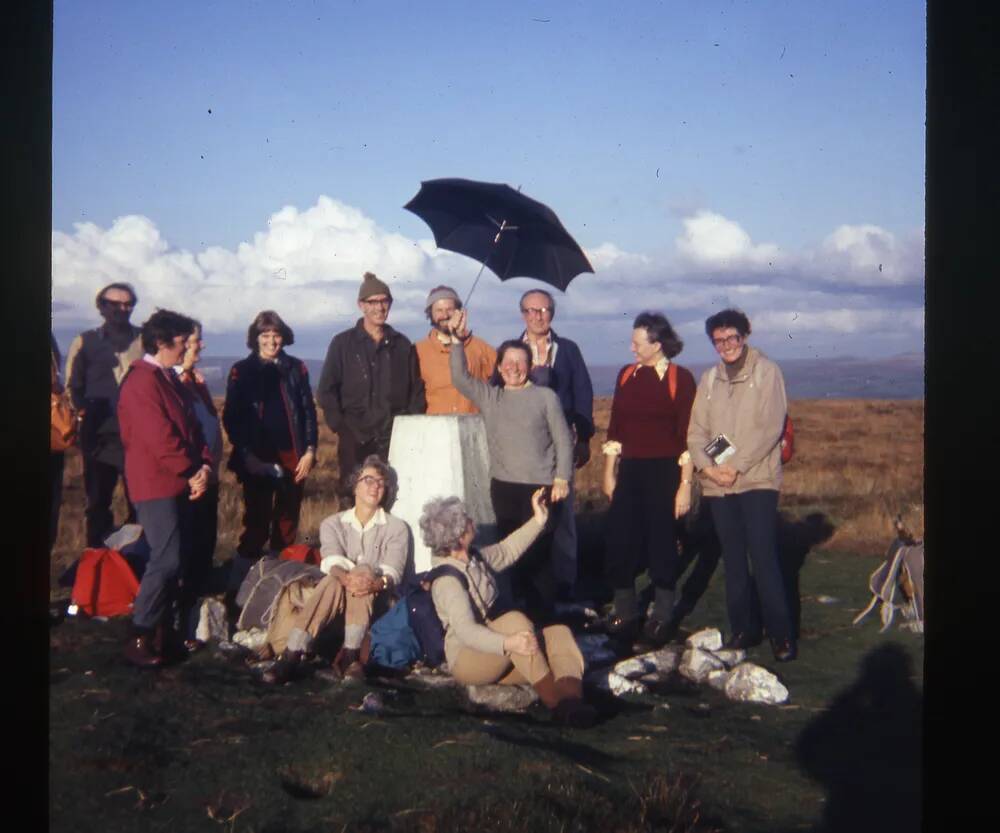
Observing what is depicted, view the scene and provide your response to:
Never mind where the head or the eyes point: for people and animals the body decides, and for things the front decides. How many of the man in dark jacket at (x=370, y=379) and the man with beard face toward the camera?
2

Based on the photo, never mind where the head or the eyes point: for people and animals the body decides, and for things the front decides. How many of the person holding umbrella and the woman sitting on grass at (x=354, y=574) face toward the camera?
2

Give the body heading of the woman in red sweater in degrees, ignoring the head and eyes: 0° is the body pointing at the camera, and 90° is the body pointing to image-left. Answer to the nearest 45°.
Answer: approximately 0°

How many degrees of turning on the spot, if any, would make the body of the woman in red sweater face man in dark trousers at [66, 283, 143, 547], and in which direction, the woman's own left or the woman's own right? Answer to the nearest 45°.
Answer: approximately 90° to the woman's own right

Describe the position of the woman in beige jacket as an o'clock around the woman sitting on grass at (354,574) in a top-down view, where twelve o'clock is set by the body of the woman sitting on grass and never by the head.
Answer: The woman in beige jacket is roughly at 9 o'clock from the woman sitting on grass.

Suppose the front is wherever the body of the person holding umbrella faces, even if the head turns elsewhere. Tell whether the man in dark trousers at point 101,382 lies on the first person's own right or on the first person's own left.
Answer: on the first person's own right

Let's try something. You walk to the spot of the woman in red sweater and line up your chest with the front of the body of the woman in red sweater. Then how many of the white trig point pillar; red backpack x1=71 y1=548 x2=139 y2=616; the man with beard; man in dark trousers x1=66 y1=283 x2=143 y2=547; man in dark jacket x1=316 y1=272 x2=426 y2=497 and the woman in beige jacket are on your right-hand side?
5

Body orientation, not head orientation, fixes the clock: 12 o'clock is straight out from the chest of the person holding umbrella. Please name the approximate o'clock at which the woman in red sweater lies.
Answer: The woman in red sweater is roughly at 9 o'clock from the person holding umbrella.

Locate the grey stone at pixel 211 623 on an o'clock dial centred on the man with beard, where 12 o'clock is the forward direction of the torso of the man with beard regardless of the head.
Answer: The grey stone is roughly at 2 o'clock from the man with beard.

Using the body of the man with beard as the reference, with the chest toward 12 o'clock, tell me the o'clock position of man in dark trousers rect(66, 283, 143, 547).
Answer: The man in dark trousers is roughly at 3 o'clock from the man with beard.

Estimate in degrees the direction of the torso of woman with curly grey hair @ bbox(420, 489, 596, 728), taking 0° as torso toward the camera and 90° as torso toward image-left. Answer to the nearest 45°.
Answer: approximately 315°
